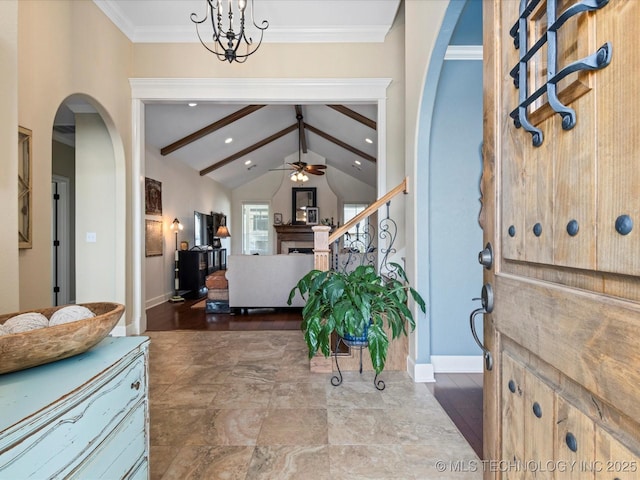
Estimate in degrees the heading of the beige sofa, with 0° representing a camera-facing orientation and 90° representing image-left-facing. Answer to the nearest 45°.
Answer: approximately 180°

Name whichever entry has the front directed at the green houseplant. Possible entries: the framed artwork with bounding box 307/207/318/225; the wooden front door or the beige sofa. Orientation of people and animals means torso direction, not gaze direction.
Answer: the framed artwork

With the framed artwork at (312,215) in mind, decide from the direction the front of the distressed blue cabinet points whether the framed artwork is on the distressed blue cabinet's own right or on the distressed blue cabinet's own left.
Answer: on the distressed blue cabinet's own left

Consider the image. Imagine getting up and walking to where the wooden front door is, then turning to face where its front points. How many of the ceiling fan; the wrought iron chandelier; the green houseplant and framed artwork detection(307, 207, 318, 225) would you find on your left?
0

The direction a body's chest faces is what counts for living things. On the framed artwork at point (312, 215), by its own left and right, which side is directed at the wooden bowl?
front

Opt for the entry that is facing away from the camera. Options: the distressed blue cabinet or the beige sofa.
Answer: the beige sofa

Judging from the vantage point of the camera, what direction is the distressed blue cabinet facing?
facing the viewer and to the right of the viewer

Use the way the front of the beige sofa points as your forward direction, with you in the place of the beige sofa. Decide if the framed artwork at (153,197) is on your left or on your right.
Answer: on your left

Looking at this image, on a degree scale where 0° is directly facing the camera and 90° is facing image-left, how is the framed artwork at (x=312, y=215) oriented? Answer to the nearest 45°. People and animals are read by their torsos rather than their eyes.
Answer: approximately 0°

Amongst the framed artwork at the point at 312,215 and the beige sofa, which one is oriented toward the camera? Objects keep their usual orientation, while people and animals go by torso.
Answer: the framed artwork

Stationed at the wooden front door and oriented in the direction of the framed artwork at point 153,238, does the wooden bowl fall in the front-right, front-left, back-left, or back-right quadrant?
front-left

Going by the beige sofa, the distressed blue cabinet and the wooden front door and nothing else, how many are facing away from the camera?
1

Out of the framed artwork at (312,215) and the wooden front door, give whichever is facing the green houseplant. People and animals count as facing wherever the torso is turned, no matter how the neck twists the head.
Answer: the framed artwork

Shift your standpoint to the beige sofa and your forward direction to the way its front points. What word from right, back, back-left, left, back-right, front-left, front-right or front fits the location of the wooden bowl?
back

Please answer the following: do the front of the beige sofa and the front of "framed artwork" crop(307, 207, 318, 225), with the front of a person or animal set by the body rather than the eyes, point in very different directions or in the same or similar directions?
very different directions

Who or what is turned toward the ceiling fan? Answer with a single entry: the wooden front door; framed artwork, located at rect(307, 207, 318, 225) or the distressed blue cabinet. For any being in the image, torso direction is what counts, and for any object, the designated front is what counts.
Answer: the framed artwork

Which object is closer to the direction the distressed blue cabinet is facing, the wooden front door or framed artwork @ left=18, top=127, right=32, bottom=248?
the wooden front door

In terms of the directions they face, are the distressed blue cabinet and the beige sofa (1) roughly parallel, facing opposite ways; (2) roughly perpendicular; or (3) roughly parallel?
roughly perpendicular

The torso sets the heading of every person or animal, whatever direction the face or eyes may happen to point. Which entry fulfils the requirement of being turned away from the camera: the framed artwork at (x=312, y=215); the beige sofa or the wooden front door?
the beige sofa

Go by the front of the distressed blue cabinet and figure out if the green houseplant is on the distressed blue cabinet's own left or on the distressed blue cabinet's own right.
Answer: on the distressed blue cabinet's own left

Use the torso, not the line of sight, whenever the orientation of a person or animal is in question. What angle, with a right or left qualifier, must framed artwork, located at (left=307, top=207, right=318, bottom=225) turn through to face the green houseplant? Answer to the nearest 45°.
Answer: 0° — it already faces it

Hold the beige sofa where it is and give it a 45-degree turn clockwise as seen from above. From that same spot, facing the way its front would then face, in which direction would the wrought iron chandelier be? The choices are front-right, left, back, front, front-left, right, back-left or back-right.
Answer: back-right

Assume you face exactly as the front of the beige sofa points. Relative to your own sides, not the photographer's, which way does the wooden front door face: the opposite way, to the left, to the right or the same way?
to the left
